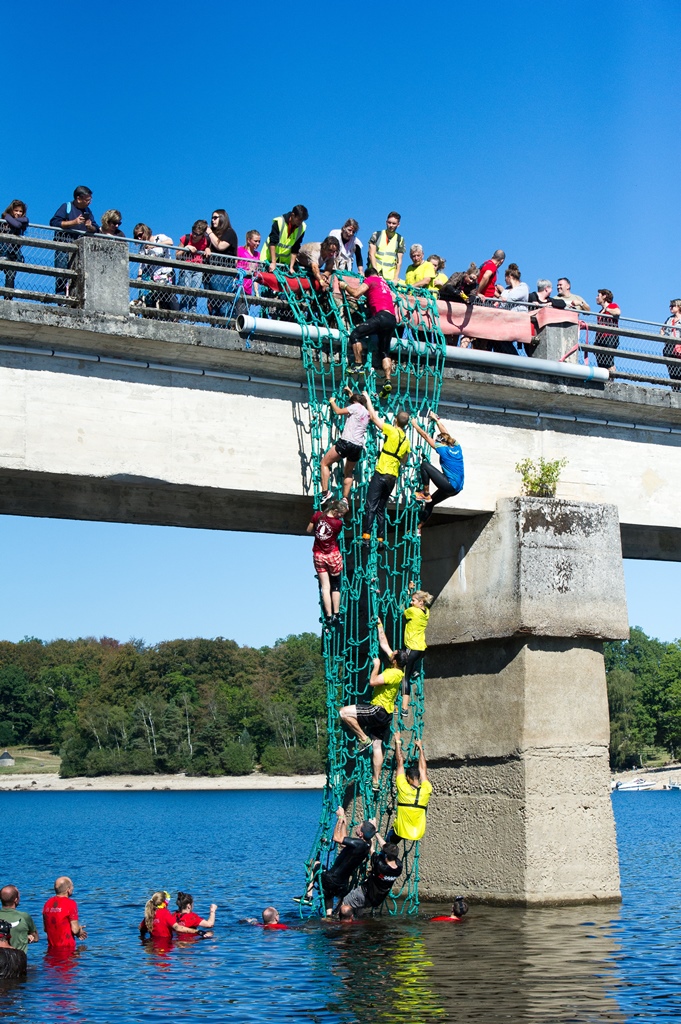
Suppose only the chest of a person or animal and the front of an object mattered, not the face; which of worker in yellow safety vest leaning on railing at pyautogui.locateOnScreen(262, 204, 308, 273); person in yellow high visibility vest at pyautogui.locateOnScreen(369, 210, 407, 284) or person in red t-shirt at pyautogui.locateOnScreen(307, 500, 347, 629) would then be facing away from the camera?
the person in red t-shirt

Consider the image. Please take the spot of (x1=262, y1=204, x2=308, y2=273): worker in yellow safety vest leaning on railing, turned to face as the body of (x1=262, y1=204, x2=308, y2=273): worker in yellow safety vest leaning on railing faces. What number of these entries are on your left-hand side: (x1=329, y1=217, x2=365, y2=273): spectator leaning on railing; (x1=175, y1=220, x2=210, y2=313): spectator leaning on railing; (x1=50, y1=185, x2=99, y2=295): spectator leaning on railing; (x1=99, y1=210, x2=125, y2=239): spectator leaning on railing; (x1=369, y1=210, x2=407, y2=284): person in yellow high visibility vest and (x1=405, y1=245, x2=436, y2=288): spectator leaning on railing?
3

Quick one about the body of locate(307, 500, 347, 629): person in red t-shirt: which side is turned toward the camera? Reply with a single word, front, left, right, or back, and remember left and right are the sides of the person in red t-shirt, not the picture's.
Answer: back

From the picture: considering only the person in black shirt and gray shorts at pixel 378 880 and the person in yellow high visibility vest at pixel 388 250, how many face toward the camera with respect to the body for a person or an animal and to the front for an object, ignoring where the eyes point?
1

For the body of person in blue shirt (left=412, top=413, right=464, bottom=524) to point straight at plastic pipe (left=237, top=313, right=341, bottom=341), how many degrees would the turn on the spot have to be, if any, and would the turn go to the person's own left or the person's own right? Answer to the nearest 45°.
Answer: approximately 90° to the person's own left

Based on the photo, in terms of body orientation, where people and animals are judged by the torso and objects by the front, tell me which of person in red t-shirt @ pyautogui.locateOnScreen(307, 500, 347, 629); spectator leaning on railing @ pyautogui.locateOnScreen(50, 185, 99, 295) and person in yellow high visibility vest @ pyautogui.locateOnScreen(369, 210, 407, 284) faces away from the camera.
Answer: the person in red t-shirt

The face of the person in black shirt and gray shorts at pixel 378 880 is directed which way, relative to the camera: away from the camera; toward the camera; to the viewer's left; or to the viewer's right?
away from the camera
